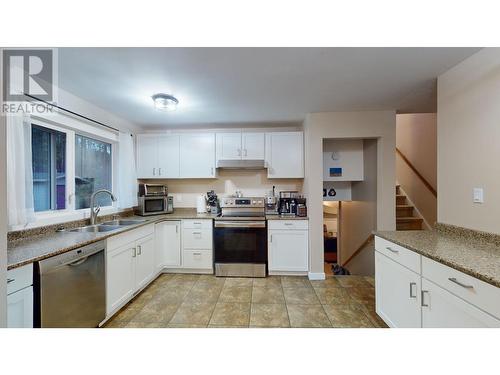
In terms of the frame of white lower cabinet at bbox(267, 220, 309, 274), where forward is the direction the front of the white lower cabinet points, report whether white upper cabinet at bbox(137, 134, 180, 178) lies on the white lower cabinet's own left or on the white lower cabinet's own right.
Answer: on the white lower cabinet's own right

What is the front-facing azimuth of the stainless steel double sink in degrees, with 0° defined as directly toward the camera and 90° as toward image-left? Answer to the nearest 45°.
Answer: approximately 315°

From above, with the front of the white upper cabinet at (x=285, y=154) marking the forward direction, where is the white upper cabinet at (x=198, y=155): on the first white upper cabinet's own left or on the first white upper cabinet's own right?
on the first white upper cabinet's own right

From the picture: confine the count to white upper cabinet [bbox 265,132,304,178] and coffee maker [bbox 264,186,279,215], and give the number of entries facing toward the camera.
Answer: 2

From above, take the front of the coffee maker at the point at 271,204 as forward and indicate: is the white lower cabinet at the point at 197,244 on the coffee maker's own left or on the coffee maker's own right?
on the coffee maker's own right

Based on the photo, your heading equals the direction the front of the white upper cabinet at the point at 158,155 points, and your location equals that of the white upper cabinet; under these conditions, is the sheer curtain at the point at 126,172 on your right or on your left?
on your right

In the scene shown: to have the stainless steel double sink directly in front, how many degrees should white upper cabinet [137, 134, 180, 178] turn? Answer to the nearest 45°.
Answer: approximately 45° to its right

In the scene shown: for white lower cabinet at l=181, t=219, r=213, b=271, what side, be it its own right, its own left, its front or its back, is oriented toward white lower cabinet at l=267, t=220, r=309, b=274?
left

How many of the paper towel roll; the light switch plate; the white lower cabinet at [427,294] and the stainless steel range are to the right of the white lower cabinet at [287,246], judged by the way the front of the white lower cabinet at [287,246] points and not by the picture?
2
